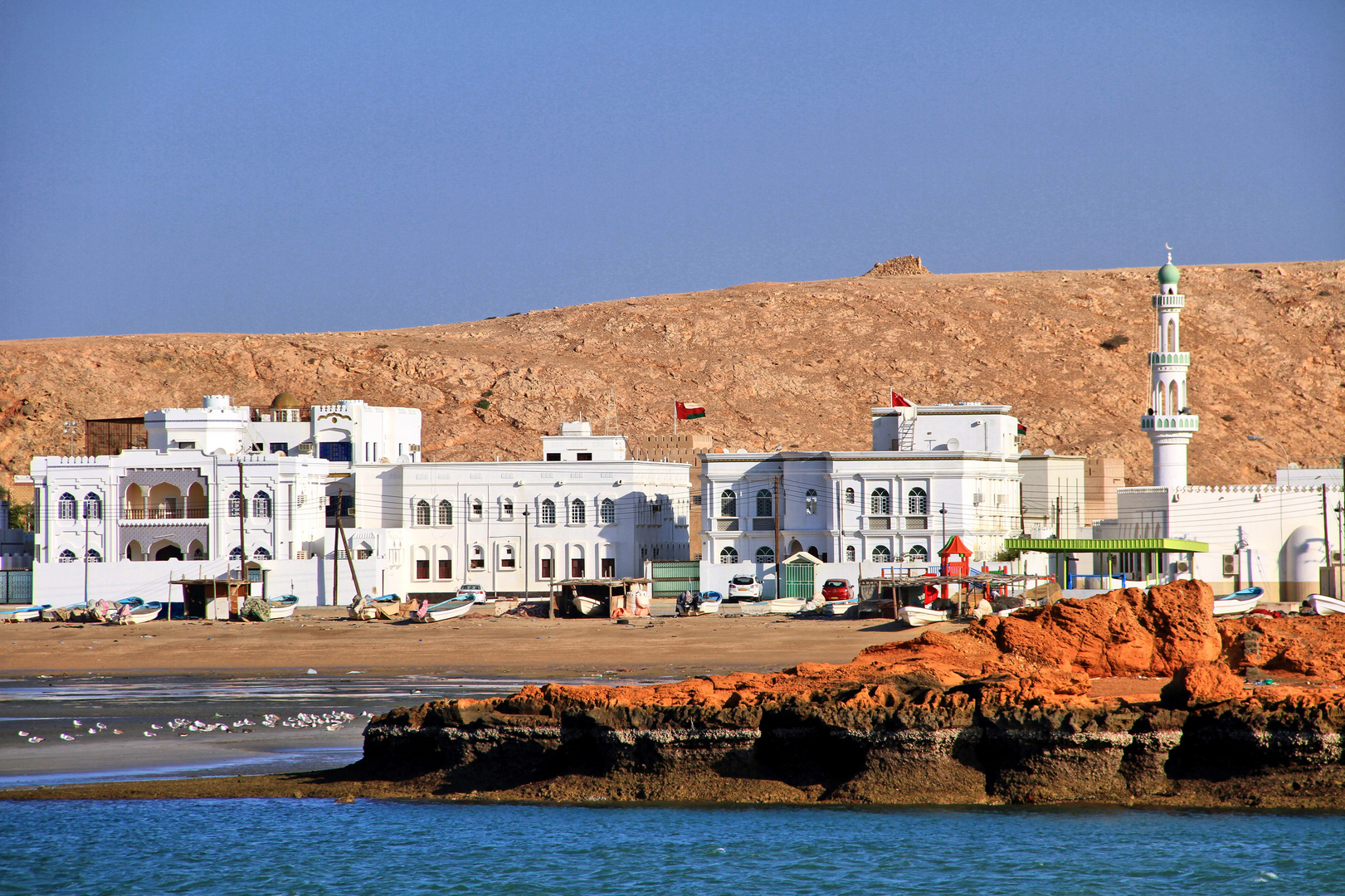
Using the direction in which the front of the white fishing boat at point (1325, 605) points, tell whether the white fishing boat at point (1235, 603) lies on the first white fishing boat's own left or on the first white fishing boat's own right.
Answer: on the first white fishing boat's own right

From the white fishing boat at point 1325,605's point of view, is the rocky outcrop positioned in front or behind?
in front

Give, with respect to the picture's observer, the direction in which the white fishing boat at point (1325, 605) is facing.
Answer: facing the viewer and to the left of the viewer
